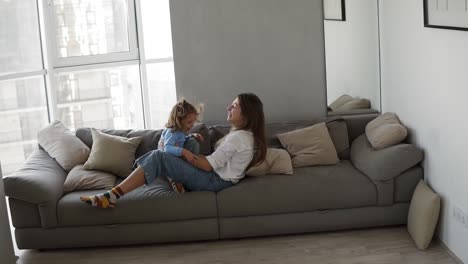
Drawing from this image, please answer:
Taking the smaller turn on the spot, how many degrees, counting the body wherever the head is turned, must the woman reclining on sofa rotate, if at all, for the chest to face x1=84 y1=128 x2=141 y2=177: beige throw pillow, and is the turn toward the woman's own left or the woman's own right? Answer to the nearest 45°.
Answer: approximately 45° to the woman's own right

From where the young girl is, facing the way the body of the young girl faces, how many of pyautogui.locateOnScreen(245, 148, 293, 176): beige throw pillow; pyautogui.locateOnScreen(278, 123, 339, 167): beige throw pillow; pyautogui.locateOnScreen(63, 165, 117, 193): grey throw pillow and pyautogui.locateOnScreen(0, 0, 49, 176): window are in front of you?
2

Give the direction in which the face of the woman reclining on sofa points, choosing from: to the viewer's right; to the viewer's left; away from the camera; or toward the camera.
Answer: to the viewer's left

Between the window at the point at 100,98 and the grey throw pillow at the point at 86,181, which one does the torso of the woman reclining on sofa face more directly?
the grey throw pillow

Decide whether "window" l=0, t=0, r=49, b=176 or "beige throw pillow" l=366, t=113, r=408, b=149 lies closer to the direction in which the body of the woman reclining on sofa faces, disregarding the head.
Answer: the window

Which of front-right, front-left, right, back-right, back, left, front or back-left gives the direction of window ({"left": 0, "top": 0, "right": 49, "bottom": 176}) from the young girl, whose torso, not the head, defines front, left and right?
back-left

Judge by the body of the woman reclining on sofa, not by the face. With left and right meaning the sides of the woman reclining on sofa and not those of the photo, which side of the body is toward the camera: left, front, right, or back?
left

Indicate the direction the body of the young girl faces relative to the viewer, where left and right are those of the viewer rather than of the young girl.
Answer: facing to the right of the viewer

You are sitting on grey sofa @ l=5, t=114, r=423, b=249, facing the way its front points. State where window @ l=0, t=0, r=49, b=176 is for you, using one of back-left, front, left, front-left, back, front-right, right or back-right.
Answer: back-right

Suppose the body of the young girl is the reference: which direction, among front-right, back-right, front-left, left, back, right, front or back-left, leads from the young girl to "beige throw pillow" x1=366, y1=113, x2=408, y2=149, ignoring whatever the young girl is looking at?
front

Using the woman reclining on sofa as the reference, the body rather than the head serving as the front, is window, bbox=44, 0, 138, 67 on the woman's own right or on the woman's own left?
on the woman's own right

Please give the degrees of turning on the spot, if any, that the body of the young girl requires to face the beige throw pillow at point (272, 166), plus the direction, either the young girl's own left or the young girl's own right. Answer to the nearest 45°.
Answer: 0° — they already face it

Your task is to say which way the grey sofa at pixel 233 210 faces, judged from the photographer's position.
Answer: facing the viewer
